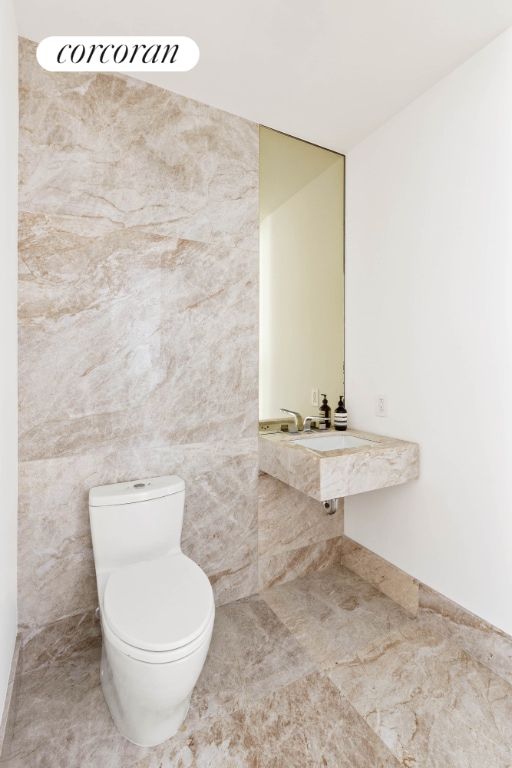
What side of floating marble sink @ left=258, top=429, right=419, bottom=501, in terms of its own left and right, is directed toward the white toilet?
right

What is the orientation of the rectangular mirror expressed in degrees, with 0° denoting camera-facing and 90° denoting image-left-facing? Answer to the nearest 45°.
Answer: approximately 315°

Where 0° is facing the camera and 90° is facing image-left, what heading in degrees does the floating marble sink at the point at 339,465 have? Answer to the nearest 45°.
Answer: approximately 315°
